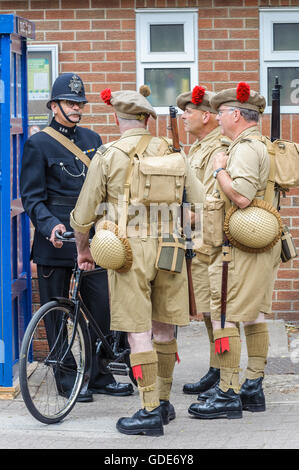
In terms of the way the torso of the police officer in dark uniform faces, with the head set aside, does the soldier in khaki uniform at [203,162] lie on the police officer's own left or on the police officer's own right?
on the police officer's own left

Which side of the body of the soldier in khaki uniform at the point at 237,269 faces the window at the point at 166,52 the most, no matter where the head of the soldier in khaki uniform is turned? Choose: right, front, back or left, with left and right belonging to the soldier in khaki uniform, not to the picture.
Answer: right

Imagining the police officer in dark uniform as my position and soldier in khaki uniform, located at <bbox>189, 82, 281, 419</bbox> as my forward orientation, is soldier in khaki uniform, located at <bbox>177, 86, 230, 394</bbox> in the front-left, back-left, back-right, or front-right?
front-left

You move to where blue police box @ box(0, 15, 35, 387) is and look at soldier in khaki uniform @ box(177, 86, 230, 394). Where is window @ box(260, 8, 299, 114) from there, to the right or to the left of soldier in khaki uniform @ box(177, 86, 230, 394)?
left

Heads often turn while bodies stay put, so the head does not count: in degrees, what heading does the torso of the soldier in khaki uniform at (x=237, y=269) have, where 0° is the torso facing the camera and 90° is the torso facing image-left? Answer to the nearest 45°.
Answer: approximately 90°

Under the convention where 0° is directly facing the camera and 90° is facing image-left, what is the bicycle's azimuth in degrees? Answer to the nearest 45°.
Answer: approximately 45°

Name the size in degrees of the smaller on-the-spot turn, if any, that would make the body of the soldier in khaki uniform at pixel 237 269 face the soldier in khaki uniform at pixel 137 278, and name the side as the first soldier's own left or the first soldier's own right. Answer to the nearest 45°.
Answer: approximately 45° to the first soldier's own left

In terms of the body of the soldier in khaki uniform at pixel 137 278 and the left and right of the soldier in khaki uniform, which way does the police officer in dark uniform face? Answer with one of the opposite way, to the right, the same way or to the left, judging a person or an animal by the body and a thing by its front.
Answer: the opposite way

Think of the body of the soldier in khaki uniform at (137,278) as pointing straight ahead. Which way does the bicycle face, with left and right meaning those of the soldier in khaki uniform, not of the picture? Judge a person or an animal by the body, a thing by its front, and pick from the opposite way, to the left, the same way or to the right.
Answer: to the left

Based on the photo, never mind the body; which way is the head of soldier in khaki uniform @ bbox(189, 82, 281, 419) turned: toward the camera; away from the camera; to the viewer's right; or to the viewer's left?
to the viewer's left

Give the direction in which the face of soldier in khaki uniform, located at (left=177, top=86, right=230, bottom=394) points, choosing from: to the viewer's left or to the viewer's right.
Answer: to the viewer's left

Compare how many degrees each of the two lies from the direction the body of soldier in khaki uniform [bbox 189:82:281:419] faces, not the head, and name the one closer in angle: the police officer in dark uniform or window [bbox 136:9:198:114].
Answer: the police officer in dark uniform

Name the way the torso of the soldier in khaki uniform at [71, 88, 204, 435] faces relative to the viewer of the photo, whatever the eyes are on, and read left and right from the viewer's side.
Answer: facing away from the viewer and to the left of the viewer

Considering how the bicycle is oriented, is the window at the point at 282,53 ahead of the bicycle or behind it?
behind

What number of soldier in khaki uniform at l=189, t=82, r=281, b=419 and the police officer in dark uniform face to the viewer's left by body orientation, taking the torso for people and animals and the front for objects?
1

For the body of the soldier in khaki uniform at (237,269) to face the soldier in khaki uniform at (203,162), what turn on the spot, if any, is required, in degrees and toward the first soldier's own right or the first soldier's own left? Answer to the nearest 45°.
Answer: approximately 90° to the first soldier's own right

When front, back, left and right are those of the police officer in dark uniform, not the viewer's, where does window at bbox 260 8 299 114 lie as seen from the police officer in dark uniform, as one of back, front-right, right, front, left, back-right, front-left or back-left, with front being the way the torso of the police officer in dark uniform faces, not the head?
left
